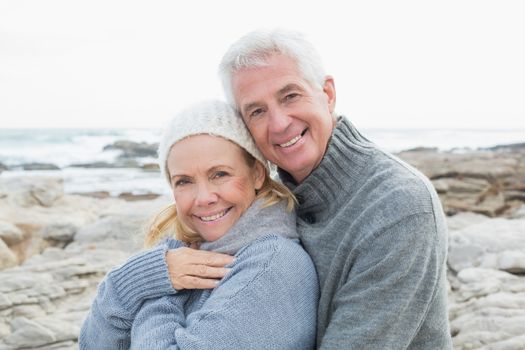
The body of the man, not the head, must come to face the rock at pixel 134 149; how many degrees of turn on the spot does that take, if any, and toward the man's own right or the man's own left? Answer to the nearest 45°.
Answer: approximately 135° to the man's own right

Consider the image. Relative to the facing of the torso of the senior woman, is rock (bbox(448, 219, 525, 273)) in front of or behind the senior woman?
behind

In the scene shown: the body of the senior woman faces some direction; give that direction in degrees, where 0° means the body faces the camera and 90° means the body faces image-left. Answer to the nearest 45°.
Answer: approximately 45°

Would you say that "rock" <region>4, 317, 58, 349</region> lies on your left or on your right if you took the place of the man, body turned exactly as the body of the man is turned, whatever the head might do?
on your right

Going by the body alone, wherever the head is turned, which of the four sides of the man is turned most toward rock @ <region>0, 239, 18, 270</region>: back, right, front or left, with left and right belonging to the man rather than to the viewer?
right

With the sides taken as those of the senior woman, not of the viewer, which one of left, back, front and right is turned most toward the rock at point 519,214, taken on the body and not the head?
back

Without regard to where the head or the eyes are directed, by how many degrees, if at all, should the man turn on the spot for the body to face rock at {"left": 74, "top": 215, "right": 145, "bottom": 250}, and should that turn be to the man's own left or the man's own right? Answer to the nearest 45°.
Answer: approximately 90° to the man's own right

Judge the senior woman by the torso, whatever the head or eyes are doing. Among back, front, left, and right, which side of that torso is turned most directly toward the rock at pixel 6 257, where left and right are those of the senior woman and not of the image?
right

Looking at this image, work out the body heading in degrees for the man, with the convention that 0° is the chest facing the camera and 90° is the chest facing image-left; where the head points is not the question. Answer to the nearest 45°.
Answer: approximately 45°

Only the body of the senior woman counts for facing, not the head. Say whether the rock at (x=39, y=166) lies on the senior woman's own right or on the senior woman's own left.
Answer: on the senior woman's own right
